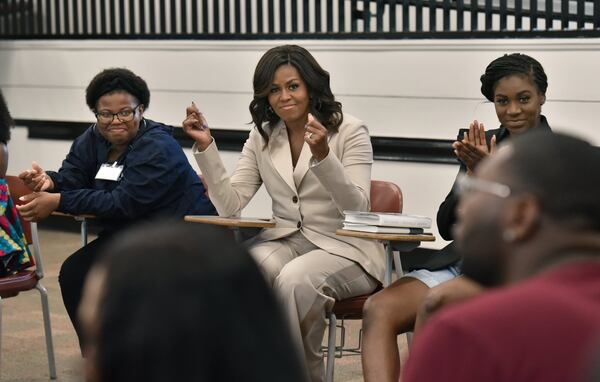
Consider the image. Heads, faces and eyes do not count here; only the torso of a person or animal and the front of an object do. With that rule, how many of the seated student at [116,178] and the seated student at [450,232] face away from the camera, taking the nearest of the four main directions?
0

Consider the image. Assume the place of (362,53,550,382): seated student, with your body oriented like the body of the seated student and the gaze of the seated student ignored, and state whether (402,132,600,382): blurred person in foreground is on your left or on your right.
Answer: on your left

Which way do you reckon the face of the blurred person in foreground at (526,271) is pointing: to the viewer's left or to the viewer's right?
to the viewer's left

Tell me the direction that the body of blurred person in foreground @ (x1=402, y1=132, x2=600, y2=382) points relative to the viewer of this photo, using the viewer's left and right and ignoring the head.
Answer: facing away from the viewer and to the left of the viewer

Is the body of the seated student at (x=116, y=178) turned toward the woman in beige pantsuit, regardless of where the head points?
no

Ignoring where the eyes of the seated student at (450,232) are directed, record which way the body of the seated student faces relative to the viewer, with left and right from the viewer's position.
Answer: facing the viewer and to the left of the viewer

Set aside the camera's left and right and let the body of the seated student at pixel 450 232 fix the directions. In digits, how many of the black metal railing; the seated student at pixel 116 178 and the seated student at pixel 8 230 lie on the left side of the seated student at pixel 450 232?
0

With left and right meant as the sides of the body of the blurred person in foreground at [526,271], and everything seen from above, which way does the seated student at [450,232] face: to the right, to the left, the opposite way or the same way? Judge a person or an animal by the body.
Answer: to the left

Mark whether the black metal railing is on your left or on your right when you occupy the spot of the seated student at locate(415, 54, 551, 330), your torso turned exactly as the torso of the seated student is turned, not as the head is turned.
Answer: on your right

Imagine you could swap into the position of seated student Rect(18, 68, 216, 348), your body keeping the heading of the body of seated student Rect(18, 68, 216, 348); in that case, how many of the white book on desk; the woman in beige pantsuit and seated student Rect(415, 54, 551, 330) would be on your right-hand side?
0

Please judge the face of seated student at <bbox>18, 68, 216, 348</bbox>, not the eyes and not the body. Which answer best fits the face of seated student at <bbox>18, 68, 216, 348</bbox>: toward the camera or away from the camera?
toward the camera

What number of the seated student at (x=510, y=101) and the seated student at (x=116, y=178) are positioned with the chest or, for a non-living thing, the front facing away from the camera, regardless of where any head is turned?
0

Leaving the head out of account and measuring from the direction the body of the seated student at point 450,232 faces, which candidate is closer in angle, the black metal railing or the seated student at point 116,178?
the seated student
